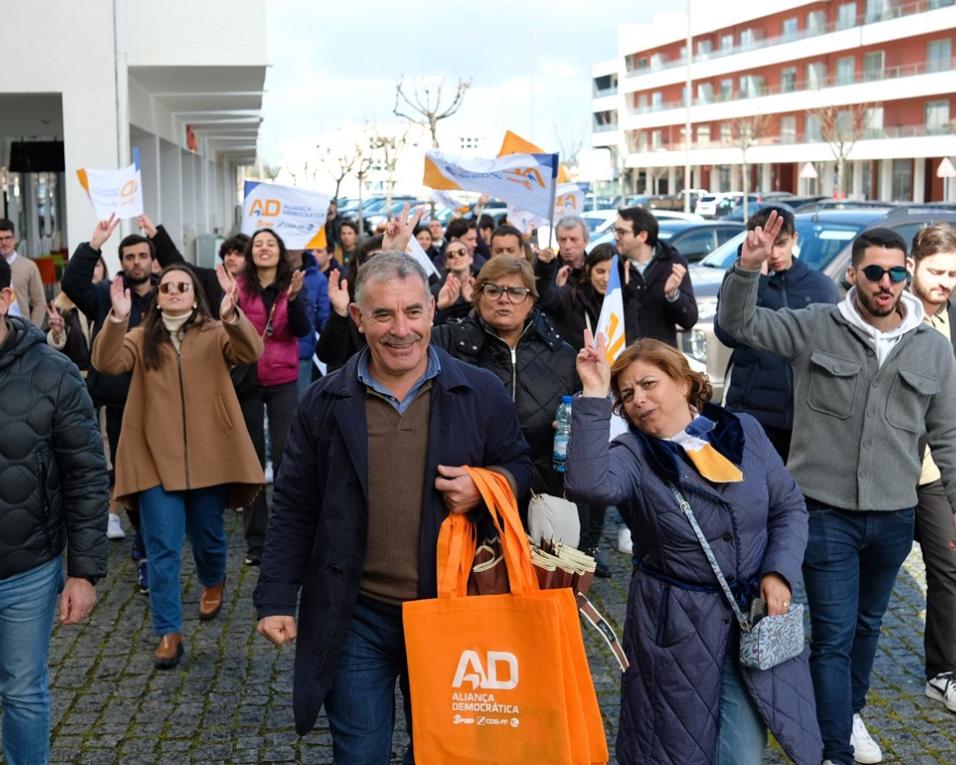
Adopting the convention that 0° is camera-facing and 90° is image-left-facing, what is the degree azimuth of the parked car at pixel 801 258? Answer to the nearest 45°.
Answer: approximately 45°

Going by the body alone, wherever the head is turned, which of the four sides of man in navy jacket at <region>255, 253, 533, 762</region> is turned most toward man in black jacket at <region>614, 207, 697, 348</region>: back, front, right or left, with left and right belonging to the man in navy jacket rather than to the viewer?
back

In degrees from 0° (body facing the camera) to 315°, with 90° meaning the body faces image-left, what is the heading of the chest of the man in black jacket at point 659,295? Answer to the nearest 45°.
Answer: approximately 45°

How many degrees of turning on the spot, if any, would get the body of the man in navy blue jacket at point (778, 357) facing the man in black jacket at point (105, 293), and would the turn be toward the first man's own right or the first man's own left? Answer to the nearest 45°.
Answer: approximately 45° to the first man's own right

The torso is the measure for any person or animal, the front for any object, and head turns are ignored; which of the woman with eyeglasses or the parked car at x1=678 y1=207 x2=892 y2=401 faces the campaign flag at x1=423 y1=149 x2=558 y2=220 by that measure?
the parked car

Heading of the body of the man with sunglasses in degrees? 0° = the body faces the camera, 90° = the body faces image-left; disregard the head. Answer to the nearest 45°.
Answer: approximately 0°

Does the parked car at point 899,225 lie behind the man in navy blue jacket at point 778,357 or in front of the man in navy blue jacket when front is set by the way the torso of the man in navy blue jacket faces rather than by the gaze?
behind
